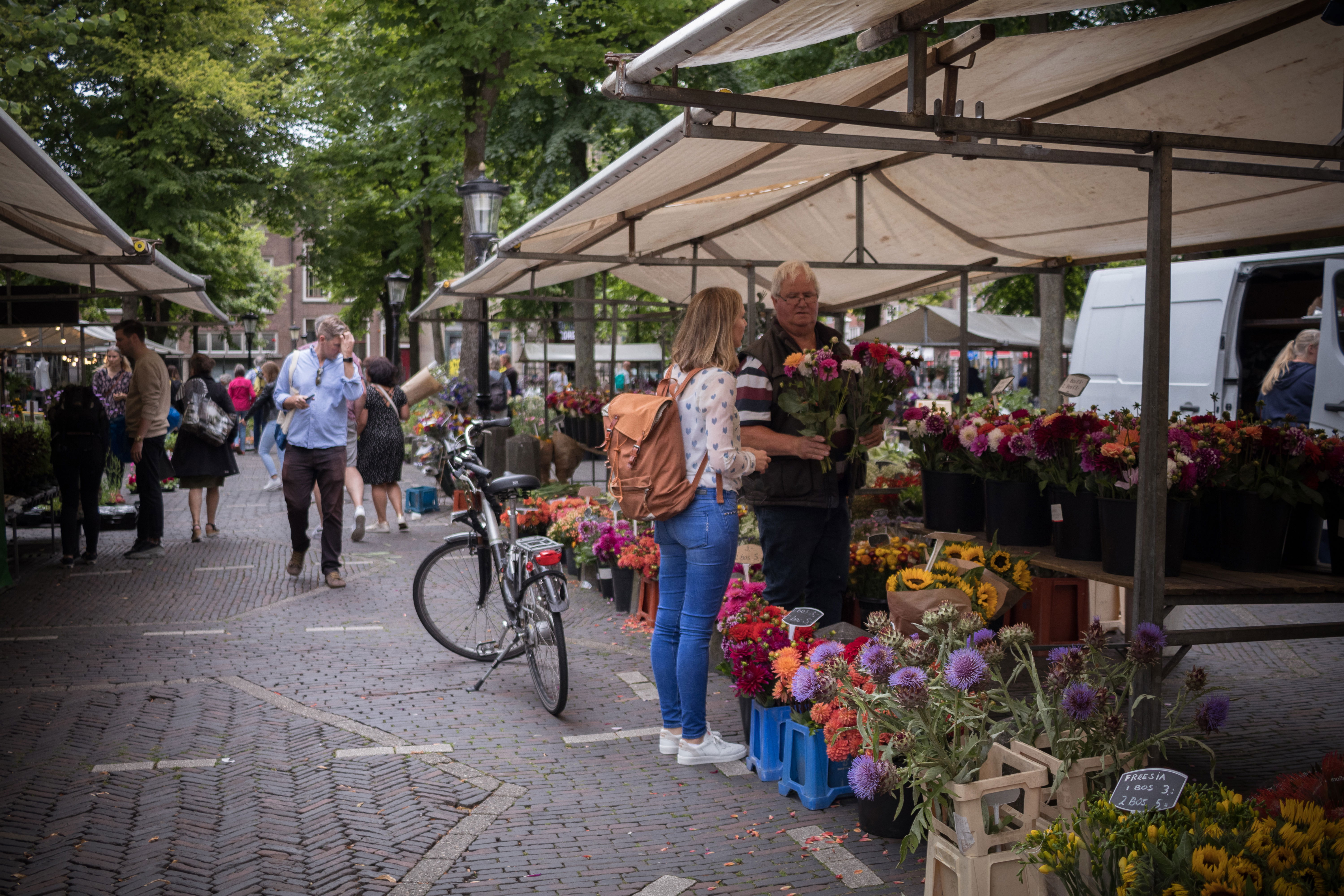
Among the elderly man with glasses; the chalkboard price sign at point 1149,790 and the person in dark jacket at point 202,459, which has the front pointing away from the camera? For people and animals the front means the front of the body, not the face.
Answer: the person in dark jacket

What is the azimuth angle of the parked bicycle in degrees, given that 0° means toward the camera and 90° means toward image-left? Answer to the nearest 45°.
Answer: approximately 135°

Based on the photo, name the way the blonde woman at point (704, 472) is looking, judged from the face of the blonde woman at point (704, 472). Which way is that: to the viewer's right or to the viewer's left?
to the viewer's right

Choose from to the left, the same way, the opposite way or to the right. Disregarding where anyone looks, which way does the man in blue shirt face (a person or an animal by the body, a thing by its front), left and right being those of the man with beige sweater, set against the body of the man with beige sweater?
to the left

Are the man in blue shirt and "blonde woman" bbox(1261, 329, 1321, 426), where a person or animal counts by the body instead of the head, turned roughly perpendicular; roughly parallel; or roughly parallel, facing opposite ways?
roughly perpendicular

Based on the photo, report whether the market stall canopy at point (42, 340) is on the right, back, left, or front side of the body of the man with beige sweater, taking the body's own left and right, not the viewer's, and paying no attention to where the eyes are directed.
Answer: right

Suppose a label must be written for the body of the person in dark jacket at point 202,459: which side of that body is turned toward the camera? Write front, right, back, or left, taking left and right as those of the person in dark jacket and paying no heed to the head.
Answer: back

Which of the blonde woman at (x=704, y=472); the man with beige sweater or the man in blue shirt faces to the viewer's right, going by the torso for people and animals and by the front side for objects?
the blonde woman

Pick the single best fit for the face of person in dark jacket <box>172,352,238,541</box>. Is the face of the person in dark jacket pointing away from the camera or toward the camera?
away from the camera

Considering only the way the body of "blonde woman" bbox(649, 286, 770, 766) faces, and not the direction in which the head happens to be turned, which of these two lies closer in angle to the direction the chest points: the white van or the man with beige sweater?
the white van

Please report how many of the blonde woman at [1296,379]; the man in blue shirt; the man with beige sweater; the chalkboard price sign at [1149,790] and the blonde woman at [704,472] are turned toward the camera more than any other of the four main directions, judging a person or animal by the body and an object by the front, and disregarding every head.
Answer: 2
